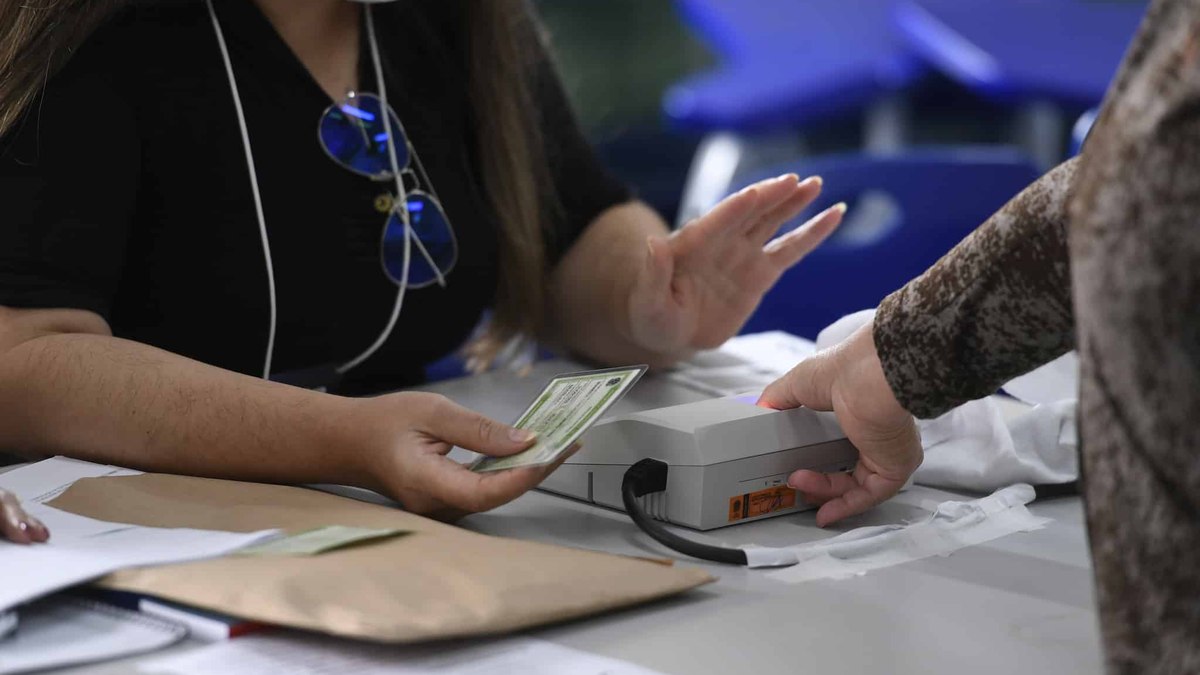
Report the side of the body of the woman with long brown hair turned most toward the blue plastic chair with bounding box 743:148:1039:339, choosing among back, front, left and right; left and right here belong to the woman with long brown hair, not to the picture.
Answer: left
